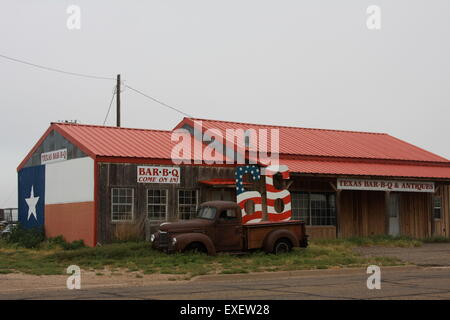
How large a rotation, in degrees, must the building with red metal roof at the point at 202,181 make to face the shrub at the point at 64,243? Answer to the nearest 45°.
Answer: approximately 90° to its right

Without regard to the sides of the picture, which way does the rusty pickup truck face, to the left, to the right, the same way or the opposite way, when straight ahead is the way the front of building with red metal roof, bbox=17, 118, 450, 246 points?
to the right

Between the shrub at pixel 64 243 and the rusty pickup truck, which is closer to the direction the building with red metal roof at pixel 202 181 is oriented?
the rusty pickup truck

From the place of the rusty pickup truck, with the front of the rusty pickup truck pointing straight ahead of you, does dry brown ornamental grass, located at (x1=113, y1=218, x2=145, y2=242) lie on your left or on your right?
on your right

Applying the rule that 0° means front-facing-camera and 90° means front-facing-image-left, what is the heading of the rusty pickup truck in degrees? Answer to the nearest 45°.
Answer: approximately 45°

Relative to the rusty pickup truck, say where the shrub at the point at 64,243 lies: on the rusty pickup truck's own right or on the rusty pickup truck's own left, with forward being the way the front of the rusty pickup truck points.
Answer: on the rusty pickup truck's own right
